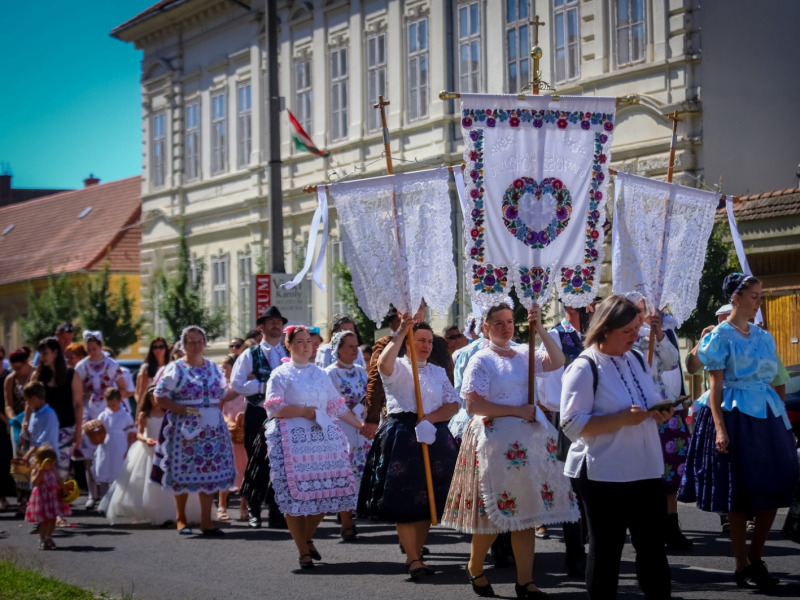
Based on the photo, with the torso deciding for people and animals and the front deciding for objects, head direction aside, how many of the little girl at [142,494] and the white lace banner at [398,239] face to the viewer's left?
0

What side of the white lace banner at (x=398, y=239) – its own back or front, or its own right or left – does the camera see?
front

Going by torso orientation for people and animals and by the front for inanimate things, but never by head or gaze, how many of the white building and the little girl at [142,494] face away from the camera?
0

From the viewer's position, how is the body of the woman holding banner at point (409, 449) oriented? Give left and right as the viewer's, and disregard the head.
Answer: facing the viewer and to the right of the viewer

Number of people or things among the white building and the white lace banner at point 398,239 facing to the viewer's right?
0

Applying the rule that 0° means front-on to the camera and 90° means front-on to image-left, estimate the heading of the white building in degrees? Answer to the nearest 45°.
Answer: approximately 45°
